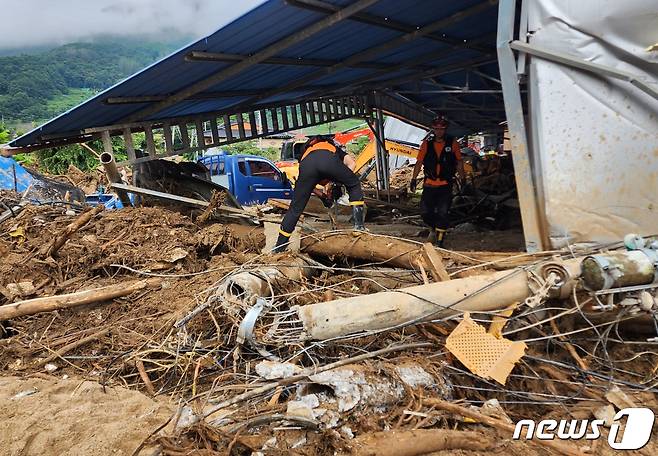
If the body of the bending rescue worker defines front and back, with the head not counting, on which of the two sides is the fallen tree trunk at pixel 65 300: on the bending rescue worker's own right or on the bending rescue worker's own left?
on the bending rescue worker's own left

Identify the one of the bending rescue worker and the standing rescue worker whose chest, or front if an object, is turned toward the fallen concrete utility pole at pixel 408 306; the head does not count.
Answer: the standing rescue worker

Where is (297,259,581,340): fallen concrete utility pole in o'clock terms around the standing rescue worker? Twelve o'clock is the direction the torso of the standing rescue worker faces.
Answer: The fallen concrete utility pole is roughly at 12 o'clock from the standing rescue worker.

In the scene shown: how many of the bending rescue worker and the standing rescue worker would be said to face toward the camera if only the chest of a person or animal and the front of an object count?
1

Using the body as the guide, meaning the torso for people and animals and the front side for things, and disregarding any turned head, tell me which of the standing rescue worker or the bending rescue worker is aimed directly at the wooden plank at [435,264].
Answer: the standing rescue worker

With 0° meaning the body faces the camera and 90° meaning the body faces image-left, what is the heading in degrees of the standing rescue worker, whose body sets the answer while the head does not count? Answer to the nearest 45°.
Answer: approximately 0°

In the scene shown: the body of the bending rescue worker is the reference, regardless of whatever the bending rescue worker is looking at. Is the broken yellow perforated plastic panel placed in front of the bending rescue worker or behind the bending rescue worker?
behind

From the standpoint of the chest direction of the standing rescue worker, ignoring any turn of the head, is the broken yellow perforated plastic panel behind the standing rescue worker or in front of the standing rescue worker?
in front

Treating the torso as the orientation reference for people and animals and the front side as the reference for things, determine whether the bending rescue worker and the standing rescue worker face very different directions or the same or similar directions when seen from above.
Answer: very different directions

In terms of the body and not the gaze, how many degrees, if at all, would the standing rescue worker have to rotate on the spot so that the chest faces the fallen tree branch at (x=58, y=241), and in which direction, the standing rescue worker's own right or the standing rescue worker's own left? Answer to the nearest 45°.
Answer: approximately 45° to the standing rescue worker's own right

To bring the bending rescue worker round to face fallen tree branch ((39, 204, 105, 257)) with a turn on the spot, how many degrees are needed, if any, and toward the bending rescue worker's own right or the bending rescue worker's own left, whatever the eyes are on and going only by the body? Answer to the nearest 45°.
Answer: approximately 90° to the bending rescue worker's own left

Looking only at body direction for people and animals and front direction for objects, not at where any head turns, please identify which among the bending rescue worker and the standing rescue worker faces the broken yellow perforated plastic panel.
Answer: the standing rescue worker

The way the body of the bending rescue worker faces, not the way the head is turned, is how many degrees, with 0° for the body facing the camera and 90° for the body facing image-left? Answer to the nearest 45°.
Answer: approximately 180°

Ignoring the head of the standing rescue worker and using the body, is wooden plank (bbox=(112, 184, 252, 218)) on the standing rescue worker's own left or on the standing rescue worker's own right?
on the standing rescue worker's own right

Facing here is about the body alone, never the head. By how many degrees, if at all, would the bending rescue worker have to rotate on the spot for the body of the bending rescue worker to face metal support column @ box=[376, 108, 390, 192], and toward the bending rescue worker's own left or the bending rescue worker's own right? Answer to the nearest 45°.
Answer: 0° — they already face it

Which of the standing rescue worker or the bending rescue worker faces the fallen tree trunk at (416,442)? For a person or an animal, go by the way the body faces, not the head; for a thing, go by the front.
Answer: the standing rescue worker
